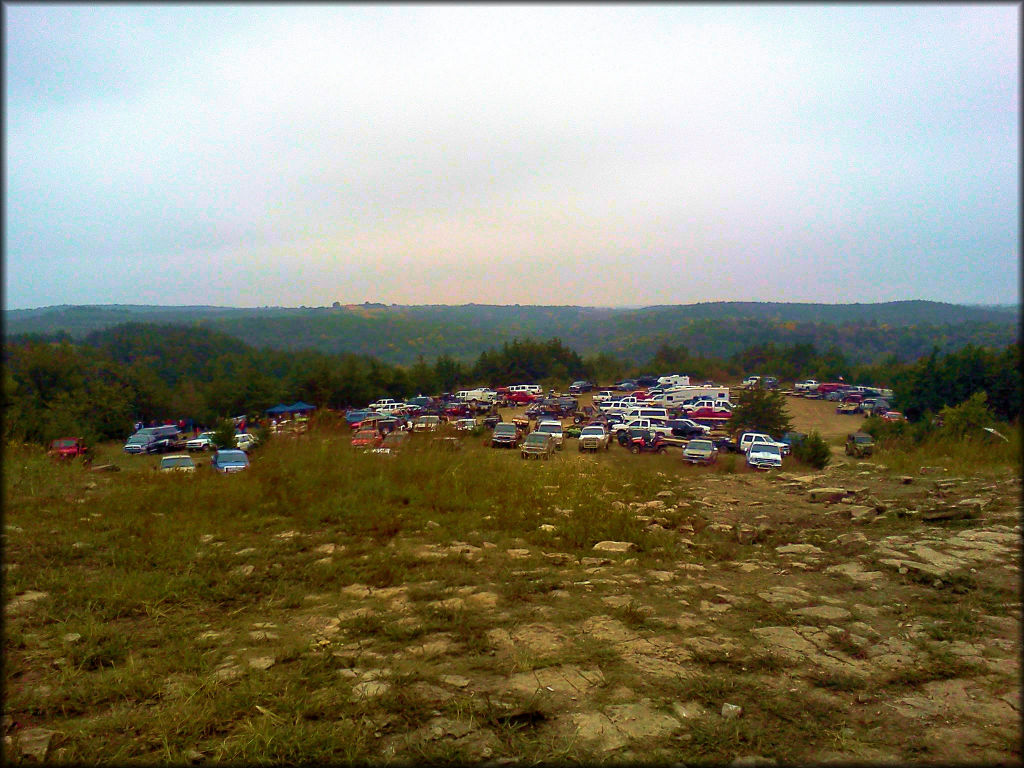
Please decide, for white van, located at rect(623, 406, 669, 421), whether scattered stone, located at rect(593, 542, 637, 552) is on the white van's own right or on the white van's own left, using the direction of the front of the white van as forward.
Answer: on the white van's own left

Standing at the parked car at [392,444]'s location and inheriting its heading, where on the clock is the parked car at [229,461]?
the parked car at [229,461] is roughly at 2 o'clock from the parked car at [392,444].

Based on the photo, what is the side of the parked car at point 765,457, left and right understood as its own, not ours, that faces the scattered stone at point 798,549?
front

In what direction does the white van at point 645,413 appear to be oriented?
to the viewer's left

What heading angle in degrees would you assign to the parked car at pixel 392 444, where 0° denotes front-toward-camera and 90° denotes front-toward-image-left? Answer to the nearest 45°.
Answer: approximately 45°

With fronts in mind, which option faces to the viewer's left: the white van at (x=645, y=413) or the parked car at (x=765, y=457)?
the white van

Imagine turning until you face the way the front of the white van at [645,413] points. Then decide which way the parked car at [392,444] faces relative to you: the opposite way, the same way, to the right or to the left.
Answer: to the left

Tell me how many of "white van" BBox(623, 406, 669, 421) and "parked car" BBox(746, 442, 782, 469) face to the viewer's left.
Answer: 1

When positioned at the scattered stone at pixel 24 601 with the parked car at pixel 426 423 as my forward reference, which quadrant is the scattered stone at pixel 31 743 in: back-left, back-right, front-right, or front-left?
back-right

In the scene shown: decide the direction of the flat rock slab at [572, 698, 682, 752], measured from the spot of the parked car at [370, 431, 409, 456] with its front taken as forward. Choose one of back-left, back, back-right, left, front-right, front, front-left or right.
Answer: front-left

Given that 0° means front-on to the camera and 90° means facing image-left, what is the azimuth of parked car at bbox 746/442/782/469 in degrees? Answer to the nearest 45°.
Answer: approximately 0°

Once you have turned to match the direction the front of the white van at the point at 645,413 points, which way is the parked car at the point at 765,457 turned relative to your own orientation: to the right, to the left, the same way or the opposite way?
to the left

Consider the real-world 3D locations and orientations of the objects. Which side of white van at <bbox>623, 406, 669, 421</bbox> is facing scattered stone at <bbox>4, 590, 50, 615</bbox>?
left

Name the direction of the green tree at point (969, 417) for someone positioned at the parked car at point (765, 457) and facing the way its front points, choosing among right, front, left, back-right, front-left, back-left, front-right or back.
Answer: back-left
